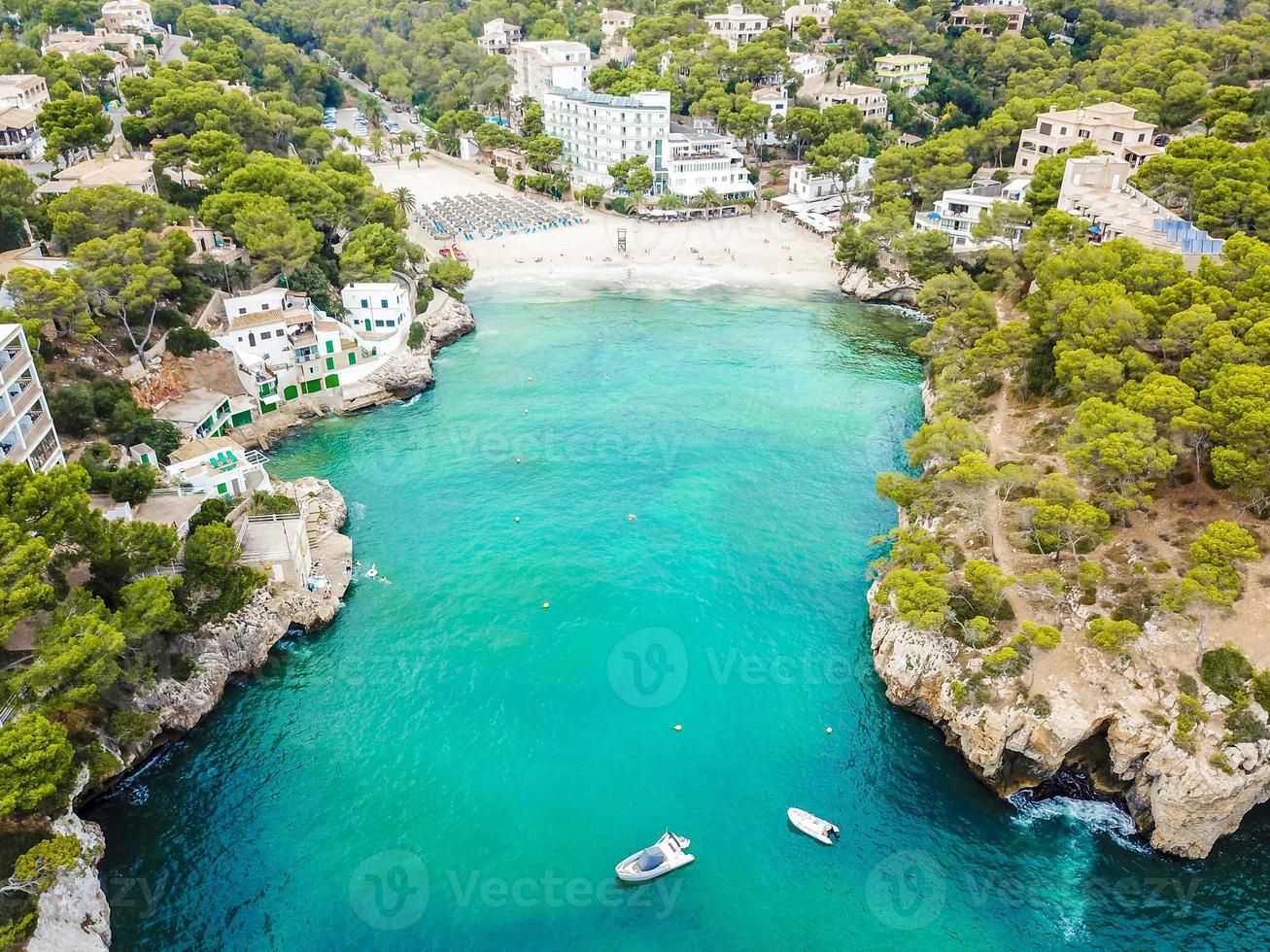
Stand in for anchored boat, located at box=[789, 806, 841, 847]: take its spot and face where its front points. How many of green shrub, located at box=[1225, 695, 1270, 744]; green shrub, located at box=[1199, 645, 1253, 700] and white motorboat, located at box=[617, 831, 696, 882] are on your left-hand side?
1

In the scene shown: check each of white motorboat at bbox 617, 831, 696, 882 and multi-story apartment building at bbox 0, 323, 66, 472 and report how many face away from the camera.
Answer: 0

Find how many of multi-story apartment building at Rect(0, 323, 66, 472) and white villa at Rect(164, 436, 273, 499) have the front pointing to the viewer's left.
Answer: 0

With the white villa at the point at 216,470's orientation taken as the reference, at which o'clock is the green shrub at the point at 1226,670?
The green shrub is roughly at 12 o'clock from the white villa.

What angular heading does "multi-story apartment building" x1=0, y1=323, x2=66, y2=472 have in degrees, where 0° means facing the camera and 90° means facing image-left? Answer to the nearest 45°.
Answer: approximately 315°

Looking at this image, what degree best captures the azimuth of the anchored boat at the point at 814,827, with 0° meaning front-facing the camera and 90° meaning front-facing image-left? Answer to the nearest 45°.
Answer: approximately 135°

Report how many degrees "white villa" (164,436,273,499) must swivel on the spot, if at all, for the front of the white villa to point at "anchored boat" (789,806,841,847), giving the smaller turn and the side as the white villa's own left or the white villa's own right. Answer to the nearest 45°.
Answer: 0° — it already faces it
